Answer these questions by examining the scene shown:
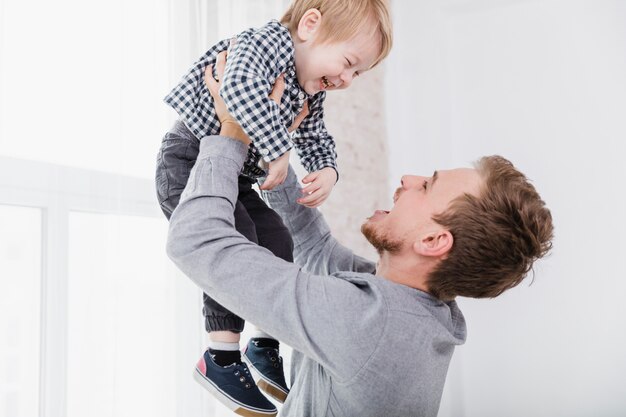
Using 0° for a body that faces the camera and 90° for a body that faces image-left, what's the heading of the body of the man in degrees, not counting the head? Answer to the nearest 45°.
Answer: approximately 90°

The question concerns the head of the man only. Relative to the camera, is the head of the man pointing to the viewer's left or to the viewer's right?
to the viewer's left
